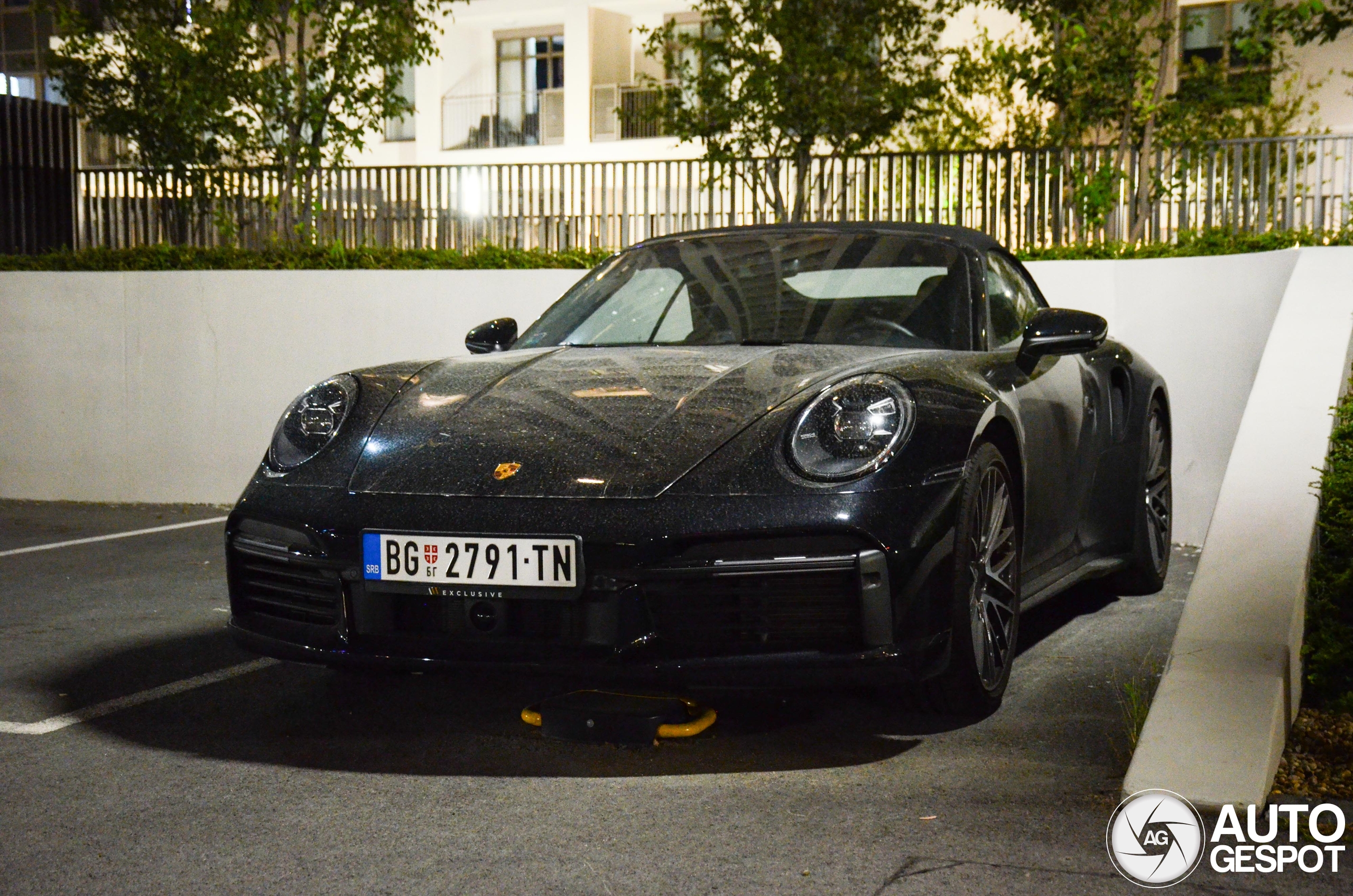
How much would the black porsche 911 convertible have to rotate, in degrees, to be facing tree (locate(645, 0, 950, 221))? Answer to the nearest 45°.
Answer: approximately 135° to its right

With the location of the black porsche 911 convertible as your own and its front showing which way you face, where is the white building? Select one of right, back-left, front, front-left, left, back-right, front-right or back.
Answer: back-right

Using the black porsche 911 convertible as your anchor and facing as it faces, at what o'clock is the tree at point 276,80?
The tree is roughly at 4 o'clock from the black porsche 911 convertible.

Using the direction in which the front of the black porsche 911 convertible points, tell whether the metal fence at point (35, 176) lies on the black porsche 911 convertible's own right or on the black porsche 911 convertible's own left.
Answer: on the black porsche 911 convertible's own right

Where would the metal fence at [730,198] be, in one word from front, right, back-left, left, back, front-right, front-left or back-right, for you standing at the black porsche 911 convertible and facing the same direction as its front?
back-right

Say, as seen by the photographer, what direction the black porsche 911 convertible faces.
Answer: facing the viewer and to the left of the viewer

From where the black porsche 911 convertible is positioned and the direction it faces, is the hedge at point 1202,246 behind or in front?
behind
